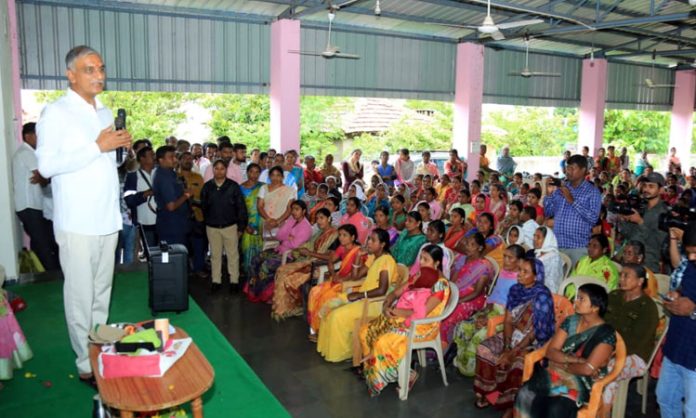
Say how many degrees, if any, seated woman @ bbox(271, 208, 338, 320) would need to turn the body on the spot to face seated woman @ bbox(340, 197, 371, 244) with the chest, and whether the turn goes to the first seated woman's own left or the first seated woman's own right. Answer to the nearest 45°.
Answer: approximately 180°

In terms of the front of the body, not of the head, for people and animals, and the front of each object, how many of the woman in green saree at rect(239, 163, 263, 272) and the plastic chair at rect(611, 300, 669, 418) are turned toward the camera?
1

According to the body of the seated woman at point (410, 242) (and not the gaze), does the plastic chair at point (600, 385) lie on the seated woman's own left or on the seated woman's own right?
on the seated woman's own left

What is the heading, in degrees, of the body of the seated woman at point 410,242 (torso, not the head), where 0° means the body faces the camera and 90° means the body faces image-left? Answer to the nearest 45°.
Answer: approximately 45°

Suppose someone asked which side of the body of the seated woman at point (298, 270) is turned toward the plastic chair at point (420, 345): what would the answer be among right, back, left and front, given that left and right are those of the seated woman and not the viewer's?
left

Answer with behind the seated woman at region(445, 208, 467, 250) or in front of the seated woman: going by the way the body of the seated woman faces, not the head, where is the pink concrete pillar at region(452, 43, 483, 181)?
behind

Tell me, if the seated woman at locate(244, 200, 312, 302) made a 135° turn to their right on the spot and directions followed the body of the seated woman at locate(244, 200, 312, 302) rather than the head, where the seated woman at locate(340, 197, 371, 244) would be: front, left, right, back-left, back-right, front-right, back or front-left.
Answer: front

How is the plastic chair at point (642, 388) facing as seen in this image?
to the viewer's left
